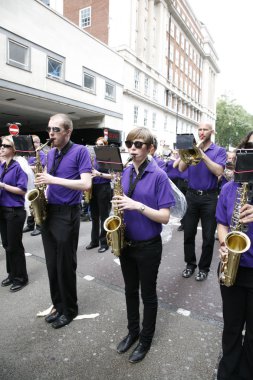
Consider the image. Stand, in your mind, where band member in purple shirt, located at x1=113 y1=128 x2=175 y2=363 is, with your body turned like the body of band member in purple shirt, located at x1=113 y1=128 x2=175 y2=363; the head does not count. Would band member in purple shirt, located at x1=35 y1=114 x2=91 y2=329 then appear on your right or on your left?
on your right

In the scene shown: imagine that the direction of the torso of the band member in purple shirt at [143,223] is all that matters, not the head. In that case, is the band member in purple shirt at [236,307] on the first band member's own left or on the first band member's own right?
on the first band member's own left

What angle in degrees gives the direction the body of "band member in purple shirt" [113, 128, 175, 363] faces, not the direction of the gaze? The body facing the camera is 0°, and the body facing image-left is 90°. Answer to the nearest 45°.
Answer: approximately 45°

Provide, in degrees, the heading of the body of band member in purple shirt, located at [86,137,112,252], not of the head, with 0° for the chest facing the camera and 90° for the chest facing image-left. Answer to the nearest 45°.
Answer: approximately 45°

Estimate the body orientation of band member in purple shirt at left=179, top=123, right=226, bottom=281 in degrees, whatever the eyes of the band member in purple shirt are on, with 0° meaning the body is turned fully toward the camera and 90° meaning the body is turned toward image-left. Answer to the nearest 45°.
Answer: approximately 45°

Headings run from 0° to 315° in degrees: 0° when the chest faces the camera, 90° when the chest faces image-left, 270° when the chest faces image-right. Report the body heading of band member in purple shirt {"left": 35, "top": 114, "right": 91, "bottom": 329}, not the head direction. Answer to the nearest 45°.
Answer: approximately 45°

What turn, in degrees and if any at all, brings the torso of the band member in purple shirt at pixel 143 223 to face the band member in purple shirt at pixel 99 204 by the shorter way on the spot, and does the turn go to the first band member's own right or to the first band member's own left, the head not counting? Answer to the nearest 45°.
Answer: approximately 135° to the first band member's own right

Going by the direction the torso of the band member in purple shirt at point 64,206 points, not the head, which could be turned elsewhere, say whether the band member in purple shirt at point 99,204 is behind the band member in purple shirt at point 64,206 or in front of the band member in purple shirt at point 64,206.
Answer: behind
